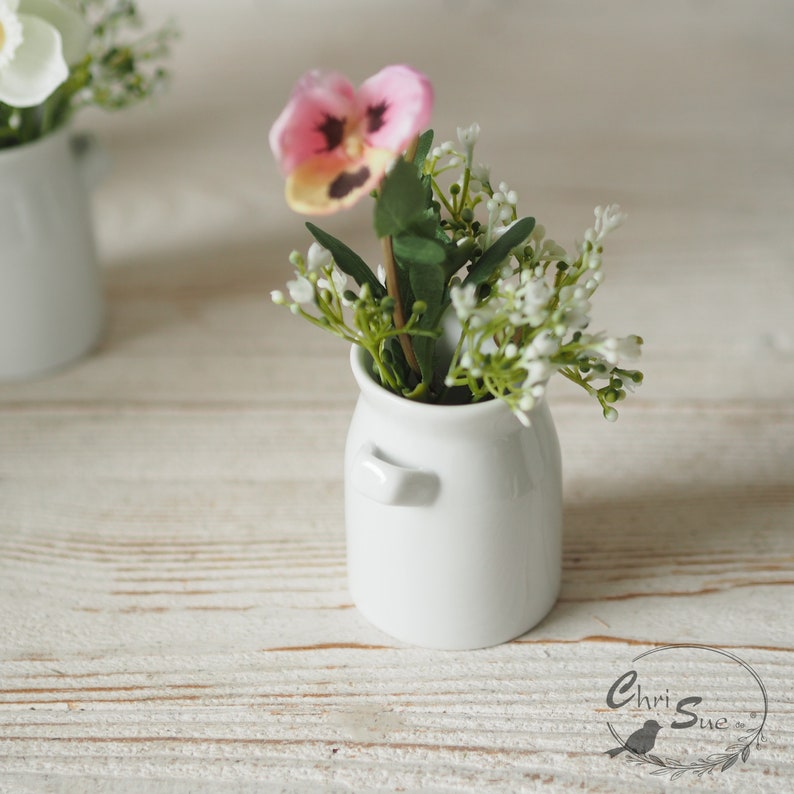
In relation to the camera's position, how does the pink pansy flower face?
facing the viewer

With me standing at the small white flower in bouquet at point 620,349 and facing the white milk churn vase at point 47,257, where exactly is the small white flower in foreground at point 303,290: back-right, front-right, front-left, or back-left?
front-left
